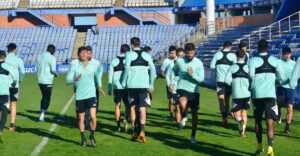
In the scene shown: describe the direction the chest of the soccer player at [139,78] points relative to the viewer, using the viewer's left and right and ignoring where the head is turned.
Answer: facing away from the viewer

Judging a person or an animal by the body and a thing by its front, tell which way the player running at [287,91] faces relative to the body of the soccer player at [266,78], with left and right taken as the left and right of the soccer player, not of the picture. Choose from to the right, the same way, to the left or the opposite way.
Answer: the opposite way

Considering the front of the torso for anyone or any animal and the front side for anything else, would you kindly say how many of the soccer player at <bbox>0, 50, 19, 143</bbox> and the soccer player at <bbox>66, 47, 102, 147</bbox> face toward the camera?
1

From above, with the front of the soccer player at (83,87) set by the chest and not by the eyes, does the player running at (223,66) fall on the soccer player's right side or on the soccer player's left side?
on the soccer player's left side

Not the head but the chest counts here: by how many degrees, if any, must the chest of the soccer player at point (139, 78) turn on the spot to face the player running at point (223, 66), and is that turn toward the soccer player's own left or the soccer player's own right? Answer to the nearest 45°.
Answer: approximately 45° to the soccer player's own right

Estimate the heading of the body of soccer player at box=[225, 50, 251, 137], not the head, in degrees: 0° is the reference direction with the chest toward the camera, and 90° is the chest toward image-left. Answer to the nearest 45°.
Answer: approximately 180°

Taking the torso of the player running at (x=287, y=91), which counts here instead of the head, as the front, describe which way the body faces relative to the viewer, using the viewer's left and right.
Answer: facing the viewer

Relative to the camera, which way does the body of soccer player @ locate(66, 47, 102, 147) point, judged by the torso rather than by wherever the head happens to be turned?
toward the camera

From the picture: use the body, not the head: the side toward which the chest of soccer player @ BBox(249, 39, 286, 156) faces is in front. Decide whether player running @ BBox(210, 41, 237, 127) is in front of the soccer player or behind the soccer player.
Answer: in front

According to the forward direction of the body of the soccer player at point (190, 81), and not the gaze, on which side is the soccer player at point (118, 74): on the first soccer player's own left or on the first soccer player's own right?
on the first soccer player's own right

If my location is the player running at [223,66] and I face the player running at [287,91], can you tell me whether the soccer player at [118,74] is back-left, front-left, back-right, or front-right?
back-right
